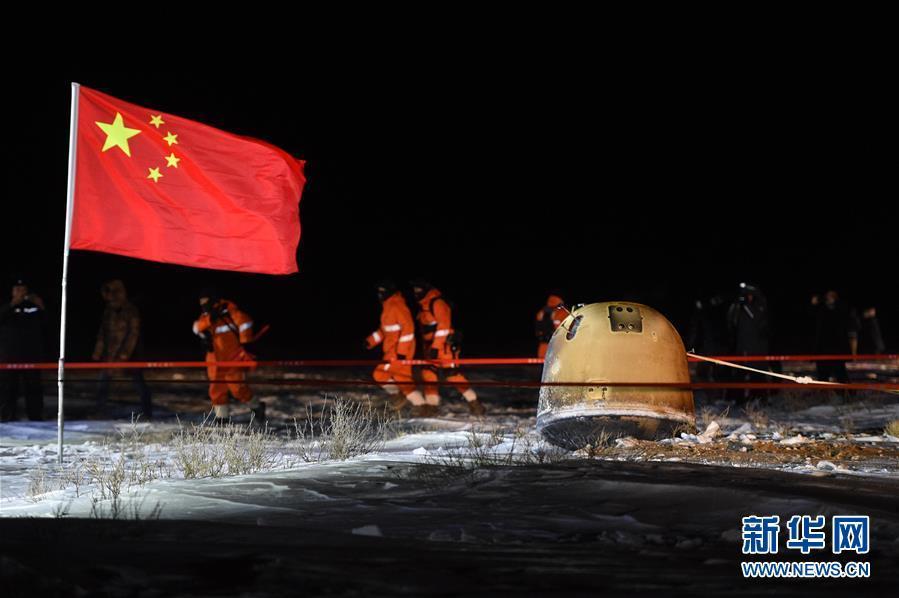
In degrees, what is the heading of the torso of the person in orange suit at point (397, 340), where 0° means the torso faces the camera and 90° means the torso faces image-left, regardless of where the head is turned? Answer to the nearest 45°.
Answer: approximately 90°

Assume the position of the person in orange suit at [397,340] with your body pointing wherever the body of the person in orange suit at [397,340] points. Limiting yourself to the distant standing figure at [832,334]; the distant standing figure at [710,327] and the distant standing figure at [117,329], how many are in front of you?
1

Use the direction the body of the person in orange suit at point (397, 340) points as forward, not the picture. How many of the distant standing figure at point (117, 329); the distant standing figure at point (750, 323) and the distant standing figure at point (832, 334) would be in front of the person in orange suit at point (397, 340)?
1

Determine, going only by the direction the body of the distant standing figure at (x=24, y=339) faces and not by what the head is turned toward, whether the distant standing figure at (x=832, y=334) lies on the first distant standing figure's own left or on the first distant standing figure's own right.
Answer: on the first distant standing figure's own left

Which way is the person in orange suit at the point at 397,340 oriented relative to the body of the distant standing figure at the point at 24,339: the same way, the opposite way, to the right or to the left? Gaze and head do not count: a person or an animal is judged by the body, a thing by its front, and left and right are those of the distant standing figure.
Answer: to the right

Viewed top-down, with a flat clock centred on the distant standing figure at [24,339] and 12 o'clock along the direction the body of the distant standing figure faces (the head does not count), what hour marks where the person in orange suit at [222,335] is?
The person in orange suit is roughly at 10 o'clock from the distant standing figure.

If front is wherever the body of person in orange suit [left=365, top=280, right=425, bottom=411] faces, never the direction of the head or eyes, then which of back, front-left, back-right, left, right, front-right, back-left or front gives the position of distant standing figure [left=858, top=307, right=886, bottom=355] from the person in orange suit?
back-right

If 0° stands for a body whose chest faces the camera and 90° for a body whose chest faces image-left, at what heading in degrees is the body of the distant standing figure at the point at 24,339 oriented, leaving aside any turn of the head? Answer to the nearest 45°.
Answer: approximately 0°
